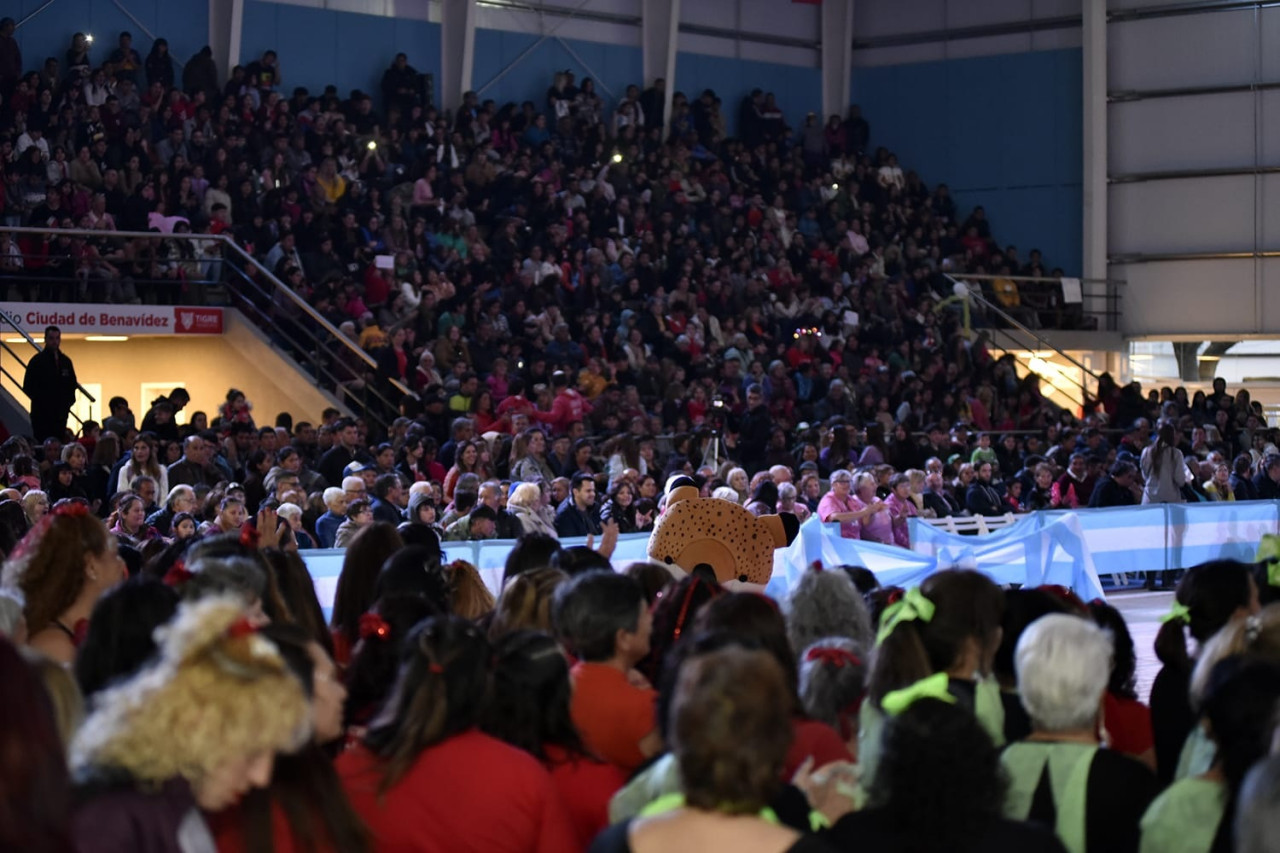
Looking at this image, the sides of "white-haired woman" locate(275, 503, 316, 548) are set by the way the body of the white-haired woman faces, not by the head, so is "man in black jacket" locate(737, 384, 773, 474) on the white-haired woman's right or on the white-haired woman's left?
on the white-haired woman's left

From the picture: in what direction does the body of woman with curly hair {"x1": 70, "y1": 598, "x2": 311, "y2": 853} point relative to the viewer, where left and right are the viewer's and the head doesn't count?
facing to the right of the viewer

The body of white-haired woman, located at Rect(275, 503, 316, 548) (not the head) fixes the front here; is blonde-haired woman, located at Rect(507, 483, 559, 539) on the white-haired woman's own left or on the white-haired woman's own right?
on the white-haired woman's own left

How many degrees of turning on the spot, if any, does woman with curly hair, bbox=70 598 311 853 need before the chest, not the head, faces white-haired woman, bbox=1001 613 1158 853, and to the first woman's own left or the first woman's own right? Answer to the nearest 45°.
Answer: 0° — they already face them

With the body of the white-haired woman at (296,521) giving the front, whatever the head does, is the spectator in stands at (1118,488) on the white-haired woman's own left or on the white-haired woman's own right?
on the white-haired woman's own left

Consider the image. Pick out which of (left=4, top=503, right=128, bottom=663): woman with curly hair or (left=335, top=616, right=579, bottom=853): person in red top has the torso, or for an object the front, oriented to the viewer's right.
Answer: the woman with curly hair

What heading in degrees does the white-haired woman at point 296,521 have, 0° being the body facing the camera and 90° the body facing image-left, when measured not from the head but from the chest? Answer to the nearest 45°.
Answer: approximately 315°

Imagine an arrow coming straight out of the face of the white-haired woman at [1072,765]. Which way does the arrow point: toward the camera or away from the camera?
away from the camera

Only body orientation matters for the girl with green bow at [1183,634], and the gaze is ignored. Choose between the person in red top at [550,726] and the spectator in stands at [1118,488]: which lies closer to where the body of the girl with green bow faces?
the spectator in stands

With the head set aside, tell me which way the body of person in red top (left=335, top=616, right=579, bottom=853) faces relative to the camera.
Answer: away from the camera
